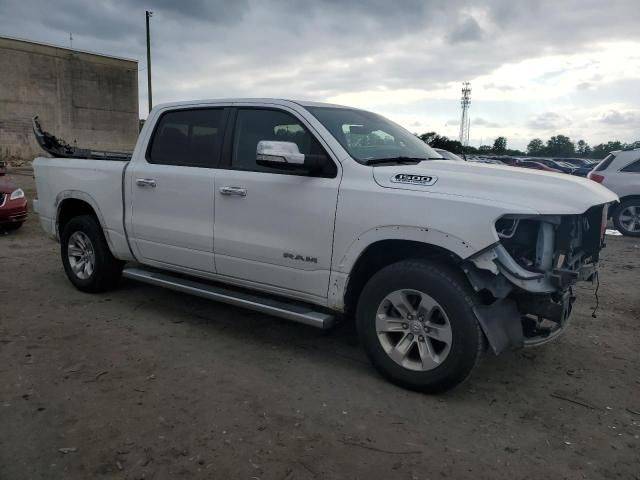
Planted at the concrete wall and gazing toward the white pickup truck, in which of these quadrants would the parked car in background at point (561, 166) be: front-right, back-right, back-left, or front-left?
front-left

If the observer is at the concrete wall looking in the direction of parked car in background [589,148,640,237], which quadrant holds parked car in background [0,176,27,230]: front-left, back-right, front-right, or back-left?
front-right

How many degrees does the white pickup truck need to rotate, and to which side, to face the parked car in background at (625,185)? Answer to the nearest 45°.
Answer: approximately 90° to its left

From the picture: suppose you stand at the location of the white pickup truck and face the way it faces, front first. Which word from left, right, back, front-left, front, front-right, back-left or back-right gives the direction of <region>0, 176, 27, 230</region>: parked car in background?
back

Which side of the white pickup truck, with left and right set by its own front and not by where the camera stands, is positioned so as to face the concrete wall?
back

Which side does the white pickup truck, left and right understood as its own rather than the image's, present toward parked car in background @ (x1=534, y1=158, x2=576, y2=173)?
left

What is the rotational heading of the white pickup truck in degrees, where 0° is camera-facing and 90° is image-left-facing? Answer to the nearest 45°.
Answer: approximately 315°
